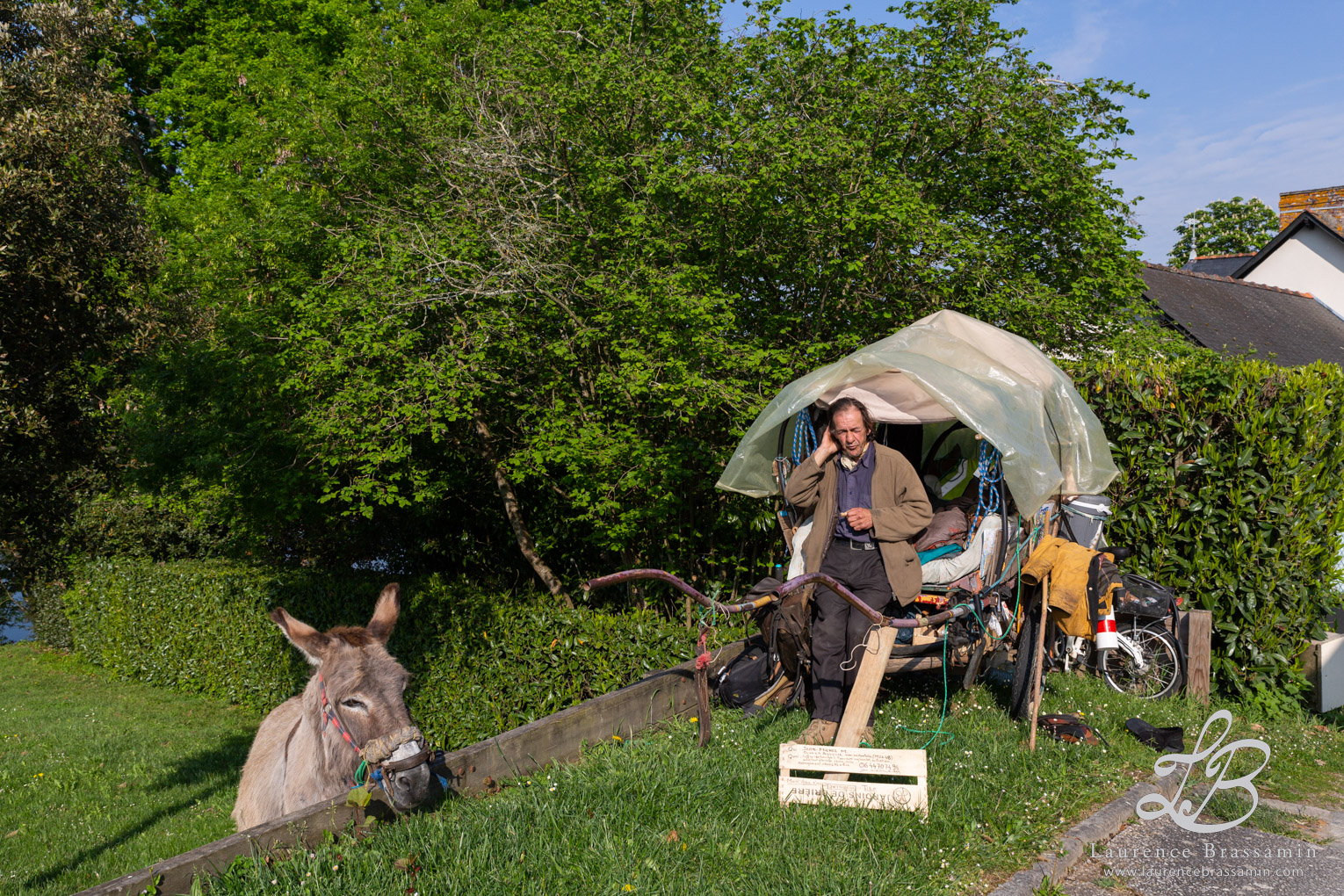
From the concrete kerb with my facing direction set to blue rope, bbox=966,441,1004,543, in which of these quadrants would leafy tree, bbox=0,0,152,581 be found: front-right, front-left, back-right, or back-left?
front-left

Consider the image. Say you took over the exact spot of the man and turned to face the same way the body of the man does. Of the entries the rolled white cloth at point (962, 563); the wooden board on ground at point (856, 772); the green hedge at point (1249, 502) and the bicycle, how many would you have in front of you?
1

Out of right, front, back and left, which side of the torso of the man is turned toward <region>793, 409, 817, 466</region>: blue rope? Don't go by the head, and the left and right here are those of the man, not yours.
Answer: back

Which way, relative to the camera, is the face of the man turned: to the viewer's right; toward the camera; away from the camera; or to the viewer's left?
toward the camera

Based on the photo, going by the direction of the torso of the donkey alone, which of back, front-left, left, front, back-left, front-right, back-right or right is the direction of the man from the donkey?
front-left

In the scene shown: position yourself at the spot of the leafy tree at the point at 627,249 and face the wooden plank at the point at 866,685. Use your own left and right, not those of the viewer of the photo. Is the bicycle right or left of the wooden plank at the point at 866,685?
left

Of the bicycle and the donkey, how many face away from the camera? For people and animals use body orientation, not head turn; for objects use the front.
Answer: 0

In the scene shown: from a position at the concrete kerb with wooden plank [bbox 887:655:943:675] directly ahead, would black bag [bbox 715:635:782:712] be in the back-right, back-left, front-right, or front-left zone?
front-left

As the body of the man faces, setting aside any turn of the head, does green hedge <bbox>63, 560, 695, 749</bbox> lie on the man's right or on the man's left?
on the man's right

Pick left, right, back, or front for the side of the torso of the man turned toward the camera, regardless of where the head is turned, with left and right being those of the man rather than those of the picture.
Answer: front

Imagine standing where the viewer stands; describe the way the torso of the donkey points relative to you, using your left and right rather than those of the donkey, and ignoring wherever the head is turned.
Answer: facing the viewer and to the right of the viewer
